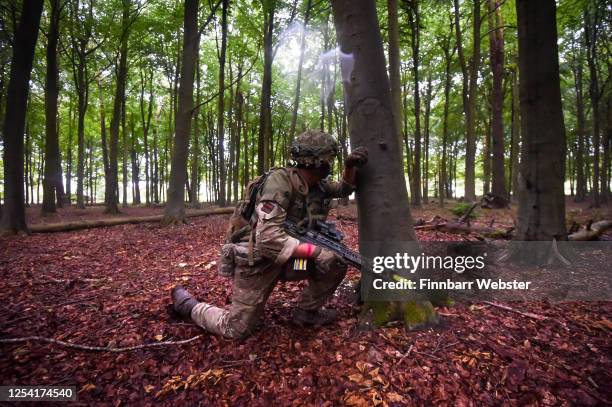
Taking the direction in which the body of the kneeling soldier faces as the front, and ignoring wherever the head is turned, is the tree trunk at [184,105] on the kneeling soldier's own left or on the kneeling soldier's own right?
on the kneeling soldier's own left

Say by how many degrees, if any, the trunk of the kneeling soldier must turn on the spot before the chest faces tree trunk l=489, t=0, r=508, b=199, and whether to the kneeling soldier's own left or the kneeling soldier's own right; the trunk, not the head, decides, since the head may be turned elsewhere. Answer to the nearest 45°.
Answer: approximately 45° to the kneeling soldier's own left

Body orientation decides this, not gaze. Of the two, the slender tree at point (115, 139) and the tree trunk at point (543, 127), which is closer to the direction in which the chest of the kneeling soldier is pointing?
the tree trunk

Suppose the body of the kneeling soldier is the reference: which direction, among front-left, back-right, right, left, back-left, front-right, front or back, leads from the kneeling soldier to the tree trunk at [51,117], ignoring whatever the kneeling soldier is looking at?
back-left

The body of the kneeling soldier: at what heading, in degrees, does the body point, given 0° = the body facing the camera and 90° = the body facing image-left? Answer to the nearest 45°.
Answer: approximately 270°

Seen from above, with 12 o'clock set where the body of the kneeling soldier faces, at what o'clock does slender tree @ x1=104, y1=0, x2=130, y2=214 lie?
The slender tree is roughly at 8 o'clock from the kneeling soldier.
